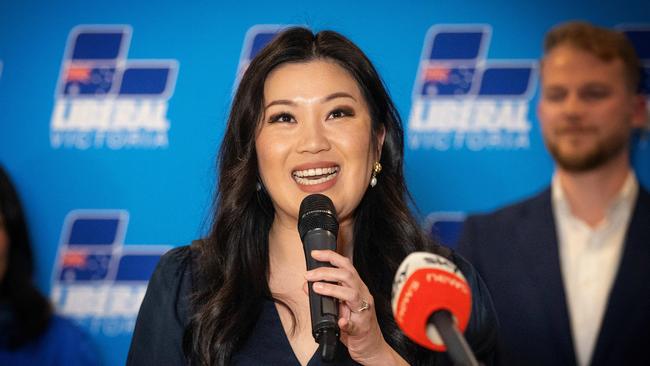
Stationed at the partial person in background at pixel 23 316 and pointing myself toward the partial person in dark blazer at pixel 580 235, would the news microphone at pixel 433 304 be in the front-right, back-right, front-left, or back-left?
front-right

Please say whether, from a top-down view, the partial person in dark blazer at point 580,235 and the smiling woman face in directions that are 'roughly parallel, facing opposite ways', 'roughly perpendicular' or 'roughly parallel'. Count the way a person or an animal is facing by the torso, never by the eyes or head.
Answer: roughly parallel

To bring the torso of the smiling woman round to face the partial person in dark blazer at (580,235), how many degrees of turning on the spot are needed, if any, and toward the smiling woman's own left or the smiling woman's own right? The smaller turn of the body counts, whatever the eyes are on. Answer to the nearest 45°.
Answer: approximately 135° to the smiling woman's own left

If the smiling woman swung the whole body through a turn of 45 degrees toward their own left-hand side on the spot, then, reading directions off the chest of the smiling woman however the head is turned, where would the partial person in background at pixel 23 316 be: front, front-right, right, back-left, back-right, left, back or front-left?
back

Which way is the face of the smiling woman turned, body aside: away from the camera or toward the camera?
toward the camera

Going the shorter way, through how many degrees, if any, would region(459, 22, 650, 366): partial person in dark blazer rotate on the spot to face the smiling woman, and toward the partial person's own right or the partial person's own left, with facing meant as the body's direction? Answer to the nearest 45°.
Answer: approximately 45° to the partial person's own right

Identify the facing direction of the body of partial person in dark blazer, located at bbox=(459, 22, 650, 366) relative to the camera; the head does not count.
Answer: toward the camera

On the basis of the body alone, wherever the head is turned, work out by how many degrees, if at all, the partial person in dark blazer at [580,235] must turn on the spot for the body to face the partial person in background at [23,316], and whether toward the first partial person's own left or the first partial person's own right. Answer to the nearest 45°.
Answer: approximately 90° to the first partial person's own right

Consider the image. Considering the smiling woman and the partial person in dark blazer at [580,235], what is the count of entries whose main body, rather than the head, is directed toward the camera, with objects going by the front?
2

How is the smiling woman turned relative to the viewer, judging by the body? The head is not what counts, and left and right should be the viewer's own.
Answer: facing the viewer

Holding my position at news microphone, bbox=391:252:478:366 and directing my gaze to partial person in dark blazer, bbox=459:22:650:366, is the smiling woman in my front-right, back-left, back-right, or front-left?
front-left

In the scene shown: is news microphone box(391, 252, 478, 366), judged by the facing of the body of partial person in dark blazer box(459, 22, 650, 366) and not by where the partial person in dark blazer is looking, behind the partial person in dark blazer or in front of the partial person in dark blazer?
in front

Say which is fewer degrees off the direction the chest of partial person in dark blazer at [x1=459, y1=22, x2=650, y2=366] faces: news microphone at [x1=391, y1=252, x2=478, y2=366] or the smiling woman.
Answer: the news microphone

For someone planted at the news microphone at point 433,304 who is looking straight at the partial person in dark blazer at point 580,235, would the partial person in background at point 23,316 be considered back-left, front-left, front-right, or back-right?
front-left
